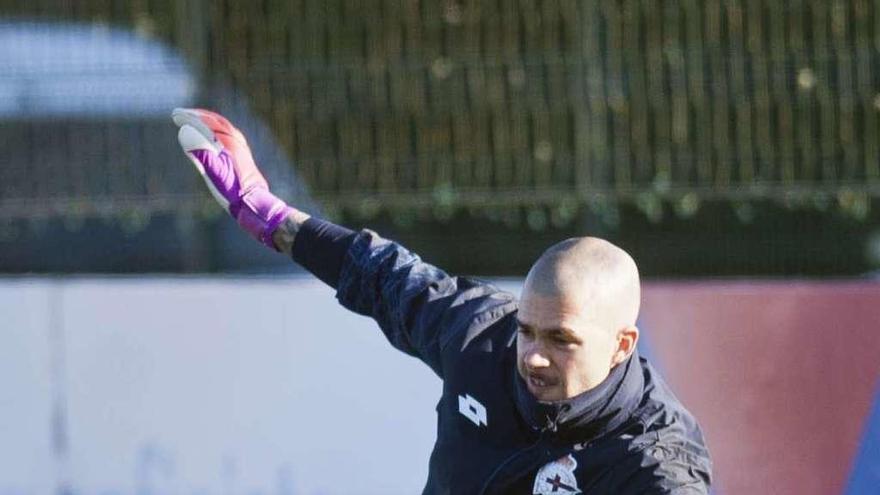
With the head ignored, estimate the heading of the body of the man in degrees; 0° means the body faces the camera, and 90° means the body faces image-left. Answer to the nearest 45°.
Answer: approximately 45°

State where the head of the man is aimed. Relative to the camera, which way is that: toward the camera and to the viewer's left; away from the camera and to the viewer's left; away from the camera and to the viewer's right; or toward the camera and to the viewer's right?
toward the camera and to the viewer's left
